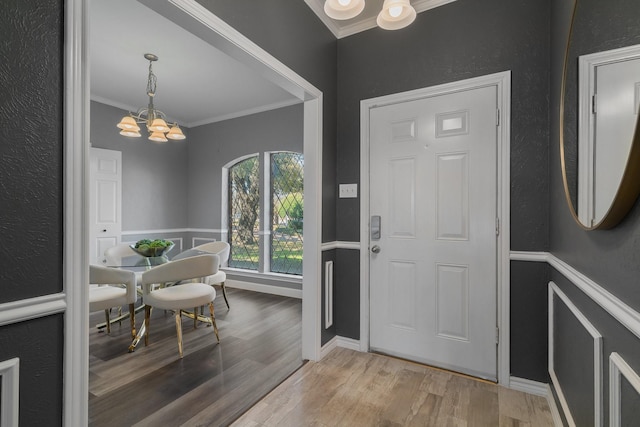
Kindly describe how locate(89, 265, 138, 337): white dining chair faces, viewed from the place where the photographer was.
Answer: facing away from the viewer and to the right of the viewer

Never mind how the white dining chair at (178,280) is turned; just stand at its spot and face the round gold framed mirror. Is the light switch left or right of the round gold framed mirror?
left

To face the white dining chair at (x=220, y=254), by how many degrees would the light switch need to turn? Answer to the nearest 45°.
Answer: approximately 135° to its right

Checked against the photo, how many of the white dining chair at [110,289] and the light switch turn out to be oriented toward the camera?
1

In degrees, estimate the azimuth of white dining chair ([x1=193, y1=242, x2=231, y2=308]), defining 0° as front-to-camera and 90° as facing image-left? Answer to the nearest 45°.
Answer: approximately 45°

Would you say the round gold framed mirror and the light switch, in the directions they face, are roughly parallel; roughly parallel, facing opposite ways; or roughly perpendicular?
roughly perpendicular

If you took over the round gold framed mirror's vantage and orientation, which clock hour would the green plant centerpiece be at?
The green plant centerpiece is roughly at 1 o'clock from the round gold framed mirror.

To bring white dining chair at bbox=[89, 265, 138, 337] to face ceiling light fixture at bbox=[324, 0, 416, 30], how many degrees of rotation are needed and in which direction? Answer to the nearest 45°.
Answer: approximately 90° to its right
